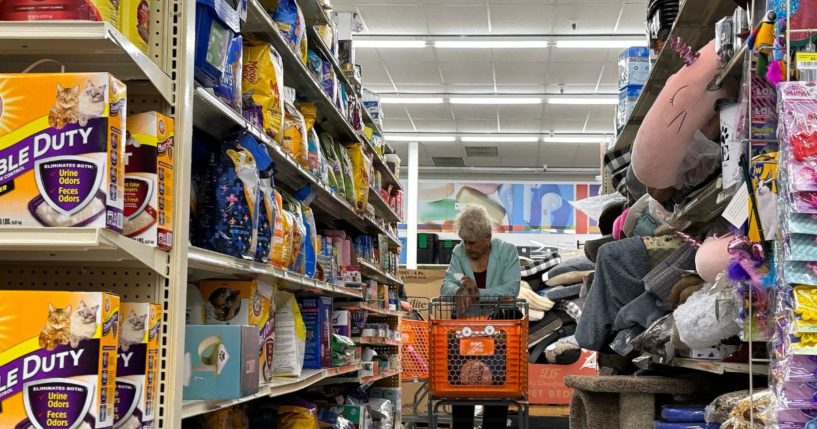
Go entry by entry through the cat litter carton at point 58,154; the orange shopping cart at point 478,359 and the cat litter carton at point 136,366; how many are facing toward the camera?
3

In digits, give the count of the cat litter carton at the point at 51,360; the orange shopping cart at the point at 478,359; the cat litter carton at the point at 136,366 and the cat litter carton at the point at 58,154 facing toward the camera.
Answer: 4

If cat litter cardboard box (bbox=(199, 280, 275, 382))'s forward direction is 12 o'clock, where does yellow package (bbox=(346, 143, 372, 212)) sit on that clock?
The yellow package is roughly at 8 o'clock from the cat litter cardboard box.

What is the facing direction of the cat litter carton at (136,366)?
toward the camera

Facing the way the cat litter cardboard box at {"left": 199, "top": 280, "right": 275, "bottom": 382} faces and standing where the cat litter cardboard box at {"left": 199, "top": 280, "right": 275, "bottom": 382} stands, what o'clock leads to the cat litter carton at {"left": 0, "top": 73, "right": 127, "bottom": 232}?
The cat litter carton is roughly at 2 o'clock from the cat litter cardboard box.

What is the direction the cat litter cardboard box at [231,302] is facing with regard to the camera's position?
facing the viewer and to the right of the viewer

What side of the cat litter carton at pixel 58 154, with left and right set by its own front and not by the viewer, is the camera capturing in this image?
front

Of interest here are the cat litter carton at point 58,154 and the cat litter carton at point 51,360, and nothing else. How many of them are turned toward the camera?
2

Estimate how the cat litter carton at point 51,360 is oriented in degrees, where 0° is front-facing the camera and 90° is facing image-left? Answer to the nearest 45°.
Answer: approximately 0°

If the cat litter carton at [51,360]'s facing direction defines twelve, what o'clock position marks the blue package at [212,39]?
The blue package is roughly at 7 o'clock from the cat litter carton.

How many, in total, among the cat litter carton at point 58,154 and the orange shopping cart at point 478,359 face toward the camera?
2

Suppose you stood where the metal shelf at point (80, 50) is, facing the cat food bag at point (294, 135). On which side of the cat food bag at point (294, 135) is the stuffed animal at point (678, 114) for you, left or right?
right

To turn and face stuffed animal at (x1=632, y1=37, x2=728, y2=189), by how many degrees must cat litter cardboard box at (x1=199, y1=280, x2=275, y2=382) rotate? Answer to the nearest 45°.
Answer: approximately 45° to its left
